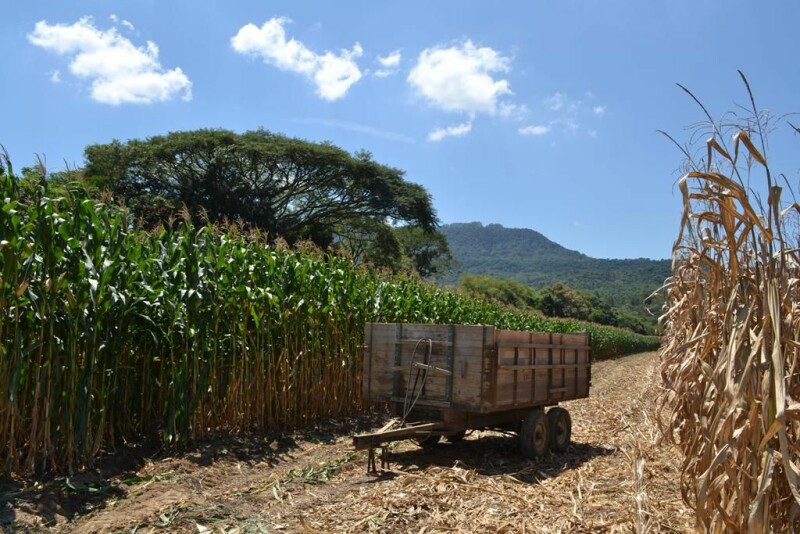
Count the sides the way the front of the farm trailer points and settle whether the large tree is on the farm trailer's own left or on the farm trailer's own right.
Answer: on the farm trailer's own right

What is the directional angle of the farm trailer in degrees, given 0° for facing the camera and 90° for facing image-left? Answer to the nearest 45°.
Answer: approximately 45°
